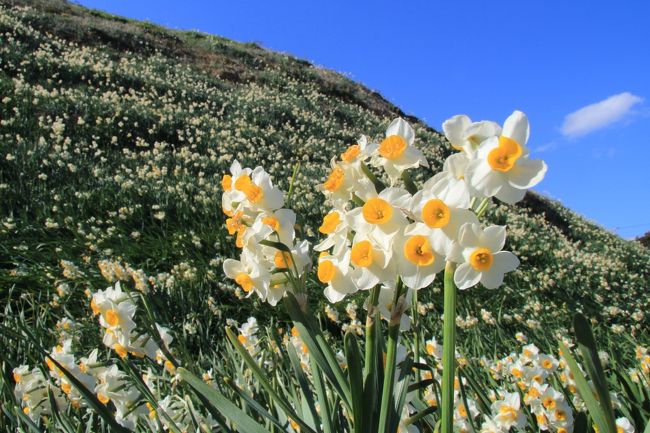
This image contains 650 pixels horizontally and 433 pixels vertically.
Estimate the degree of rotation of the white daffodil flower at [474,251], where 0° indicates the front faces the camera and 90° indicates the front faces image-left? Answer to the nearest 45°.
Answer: approximately 0°

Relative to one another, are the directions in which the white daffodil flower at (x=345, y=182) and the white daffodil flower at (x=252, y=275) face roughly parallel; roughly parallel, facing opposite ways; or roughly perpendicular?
roughly parallel

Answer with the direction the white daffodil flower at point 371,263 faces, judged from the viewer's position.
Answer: facing the viewer and to the left of the viewer

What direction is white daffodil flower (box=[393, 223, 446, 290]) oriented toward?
toward the camera

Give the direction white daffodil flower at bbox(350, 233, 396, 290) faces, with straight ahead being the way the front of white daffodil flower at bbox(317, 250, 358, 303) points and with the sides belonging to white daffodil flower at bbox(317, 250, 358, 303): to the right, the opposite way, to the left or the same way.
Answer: the same way

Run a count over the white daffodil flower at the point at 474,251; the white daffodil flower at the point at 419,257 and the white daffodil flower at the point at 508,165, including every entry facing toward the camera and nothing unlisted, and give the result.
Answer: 3

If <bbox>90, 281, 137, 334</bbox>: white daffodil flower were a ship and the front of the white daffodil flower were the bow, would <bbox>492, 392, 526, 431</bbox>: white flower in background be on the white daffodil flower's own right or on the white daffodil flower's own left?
on the white daffodil flower's own left

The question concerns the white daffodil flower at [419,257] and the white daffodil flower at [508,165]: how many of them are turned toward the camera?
2

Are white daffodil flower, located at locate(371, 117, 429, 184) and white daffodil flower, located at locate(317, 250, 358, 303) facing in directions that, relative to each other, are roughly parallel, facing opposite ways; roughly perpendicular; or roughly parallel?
roughly parallel

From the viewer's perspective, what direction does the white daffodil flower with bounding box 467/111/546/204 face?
toward the camera

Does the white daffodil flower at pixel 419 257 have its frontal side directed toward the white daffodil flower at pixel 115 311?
no

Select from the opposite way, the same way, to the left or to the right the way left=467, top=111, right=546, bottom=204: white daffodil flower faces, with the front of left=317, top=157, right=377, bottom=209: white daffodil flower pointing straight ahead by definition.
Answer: the same way
